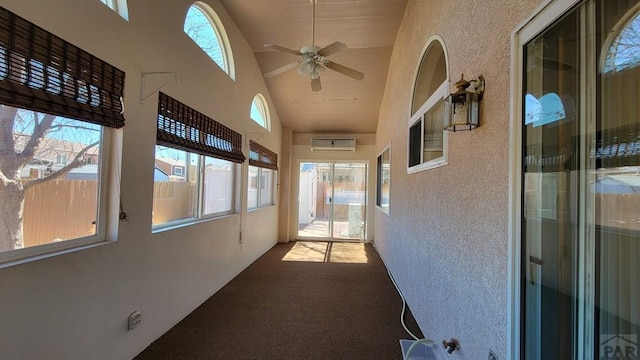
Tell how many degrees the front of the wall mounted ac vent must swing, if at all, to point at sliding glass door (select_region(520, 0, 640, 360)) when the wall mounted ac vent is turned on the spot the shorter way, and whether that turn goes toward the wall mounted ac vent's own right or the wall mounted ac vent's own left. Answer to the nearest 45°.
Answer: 0° — it already faces it

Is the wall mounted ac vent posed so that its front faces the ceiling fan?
yes

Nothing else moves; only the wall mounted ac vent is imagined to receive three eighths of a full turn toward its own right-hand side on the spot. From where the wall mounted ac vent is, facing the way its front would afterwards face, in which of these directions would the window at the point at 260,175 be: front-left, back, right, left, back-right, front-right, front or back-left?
left

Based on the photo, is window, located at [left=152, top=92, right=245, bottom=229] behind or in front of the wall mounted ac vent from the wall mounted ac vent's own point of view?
in front

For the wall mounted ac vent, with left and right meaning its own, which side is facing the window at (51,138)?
front

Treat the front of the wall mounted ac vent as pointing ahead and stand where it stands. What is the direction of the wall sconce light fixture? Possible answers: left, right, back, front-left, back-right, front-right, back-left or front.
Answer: front

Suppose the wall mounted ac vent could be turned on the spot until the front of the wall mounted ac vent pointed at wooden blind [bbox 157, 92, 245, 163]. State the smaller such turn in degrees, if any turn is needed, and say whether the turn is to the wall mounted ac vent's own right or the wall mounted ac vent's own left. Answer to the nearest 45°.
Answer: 0° — it already faces it

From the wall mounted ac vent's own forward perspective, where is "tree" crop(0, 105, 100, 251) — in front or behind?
in front

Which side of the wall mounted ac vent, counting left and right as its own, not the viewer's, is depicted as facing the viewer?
front

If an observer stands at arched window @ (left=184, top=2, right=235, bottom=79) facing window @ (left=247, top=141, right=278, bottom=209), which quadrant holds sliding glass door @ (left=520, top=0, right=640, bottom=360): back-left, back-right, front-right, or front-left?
back-right

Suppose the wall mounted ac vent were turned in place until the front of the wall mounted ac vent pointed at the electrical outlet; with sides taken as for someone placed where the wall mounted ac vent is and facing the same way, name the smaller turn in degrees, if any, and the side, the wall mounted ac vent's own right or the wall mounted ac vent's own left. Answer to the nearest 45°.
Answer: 0° — it already faces it

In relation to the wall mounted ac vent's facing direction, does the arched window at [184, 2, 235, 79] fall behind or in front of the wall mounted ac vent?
in front

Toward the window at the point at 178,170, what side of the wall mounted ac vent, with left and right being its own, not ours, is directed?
front
